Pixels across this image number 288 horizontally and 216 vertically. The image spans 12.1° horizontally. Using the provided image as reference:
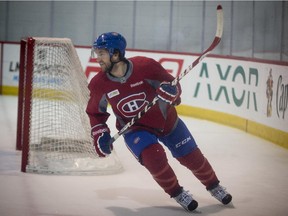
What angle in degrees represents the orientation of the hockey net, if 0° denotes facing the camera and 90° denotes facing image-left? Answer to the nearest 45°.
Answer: approximately 90°
